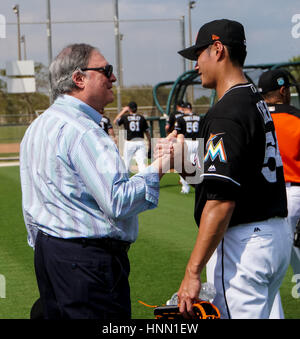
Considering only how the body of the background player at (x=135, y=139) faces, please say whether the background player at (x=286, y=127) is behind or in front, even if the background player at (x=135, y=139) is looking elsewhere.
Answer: behind

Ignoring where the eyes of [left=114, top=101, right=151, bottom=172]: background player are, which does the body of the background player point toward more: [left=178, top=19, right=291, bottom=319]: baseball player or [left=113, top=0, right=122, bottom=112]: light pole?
the light pole

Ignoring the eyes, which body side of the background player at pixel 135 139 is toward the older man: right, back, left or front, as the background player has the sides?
back

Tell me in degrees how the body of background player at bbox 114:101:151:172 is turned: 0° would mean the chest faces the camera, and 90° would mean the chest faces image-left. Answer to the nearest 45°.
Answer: approximately 180°

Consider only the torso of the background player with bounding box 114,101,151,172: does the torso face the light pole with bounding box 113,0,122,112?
yes

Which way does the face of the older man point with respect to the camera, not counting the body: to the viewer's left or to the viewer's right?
to the viewer's right

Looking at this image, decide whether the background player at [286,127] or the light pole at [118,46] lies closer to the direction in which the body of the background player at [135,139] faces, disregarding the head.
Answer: the light pole
